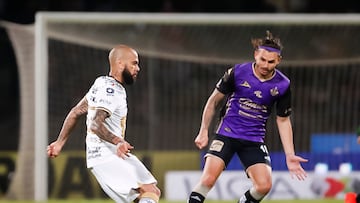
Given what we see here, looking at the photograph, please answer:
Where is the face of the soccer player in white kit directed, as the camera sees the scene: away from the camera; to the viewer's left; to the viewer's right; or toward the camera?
to the viewer's right

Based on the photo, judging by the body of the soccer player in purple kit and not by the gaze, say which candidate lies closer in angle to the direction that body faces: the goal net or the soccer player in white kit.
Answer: the soccer player in white kit

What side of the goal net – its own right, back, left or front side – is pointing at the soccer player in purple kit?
front

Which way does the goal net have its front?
toward the camera

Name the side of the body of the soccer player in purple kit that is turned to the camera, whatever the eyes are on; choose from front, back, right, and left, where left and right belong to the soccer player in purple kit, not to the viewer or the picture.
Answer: front

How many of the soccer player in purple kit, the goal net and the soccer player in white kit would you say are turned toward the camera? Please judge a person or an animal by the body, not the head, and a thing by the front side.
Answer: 2

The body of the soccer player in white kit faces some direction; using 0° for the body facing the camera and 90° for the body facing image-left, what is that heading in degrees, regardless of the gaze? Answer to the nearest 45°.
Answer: approximately 270°

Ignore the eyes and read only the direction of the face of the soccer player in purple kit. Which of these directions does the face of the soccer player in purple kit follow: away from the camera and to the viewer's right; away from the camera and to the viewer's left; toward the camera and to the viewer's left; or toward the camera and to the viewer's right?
toward the camera and to the viewer's left

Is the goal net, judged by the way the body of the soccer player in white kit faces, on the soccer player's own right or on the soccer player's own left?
on the soccer player's own left

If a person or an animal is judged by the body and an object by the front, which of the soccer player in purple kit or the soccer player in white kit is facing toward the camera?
the soccer player in purple kit

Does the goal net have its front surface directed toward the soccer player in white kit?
yes

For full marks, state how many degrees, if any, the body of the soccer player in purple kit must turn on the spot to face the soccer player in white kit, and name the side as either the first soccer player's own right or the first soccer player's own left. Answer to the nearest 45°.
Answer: approximately 45° to the first soccer player's own right
